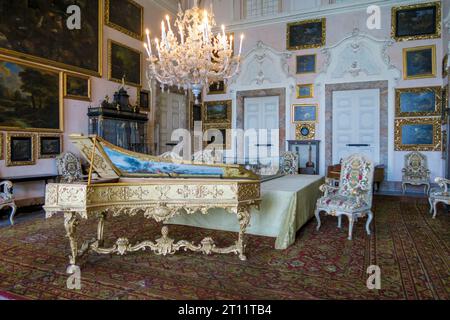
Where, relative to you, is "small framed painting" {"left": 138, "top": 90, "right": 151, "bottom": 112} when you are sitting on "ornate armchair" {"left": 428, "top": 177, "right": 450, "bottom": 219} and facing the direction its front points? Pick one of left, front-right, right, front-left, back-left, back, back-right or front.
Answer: front

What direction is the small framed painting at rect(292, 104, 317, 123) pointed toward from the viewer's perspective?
toward the camera

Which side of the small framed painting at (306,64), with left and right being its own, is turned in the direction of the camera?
front

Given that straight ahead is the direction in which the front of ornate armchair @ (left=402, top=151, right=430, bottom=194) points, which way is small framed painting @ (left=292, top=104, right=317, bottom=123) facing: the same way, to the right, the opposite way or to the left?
the same way

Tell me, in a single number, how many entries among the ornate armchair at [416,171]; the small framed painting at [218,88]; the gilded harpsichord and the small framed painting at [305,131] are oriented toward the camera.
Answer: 3

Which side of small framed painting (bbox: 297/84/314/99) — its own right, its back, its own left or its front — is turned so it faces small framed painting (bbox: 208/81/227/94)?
right

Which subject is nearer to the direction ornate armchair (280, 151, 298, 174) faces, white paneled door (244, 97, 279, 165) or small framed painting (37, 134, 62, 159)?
the small framed painting

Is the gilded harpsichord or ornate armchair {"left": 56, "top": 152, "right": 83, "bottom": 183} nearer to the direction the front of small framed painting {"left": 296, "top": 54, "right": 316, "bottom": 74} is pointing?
the gilded harpsichord

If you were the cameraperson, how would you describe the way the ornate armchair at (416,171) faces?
facing the viewer

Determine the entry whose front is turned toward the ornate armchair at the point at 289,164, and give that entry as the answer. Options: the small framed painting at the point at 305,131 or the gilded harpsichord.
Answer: the small framed painting

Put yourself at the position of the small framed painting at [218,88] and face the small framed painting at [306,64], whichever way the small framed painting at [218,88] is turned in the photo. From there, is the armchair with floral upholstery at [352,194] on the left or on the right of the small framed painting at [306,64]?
right

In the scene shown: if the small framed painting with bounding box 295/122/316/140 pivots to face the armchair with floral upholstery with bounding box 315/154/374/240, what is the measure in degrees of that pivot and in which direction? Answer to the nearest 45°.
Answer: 0° — it already faces it

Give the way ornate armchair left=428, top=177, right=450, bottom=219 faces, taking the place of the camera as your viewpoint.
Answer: facing to the left of the viewer
